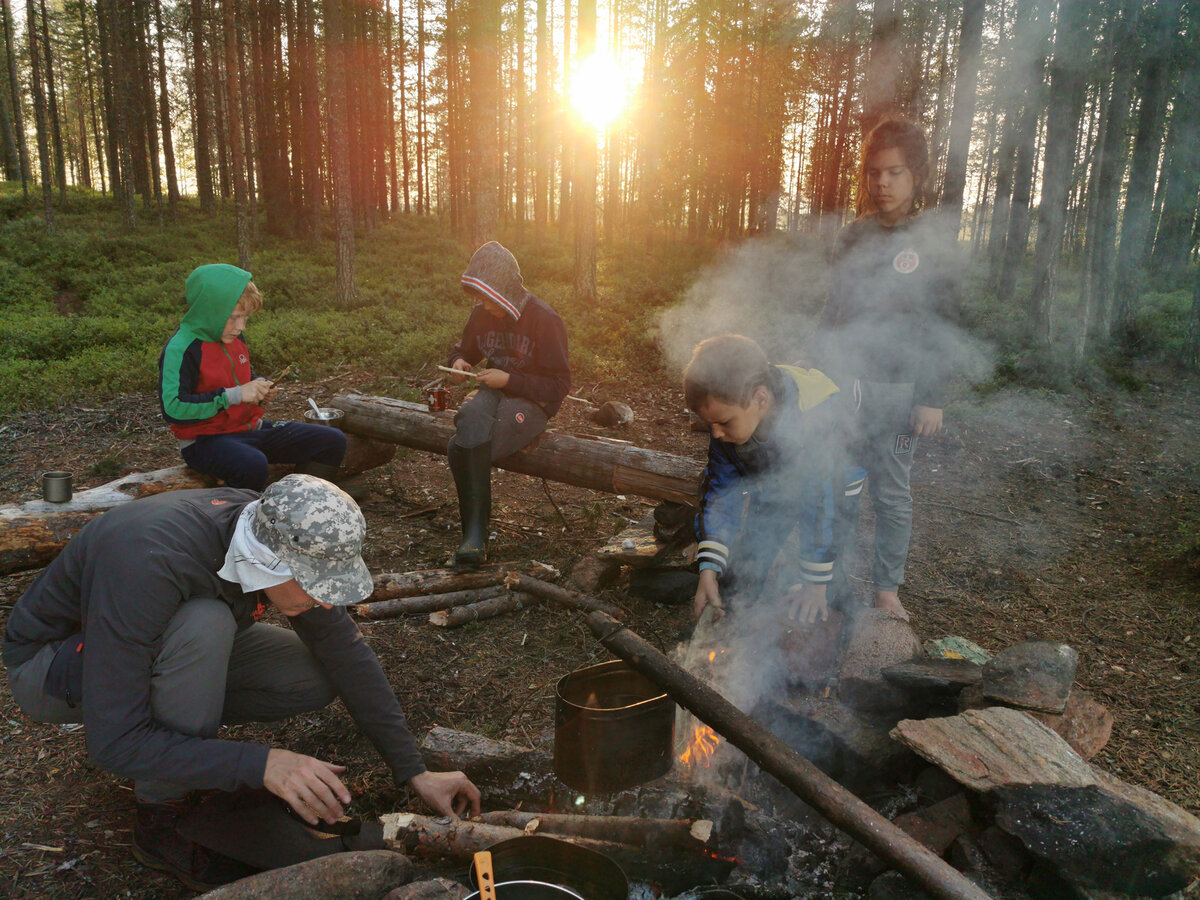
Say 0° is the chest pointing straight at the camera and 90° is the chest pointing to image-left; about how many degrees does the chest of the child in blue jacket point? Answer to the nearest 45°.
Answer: approximately 45°

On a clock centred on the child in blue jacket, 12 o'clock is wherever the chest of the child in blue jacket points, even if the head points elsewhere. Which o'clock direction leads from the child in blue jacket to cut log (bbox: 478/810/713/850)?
The cut log is roughly at 11 o'clock from the child in blue jacket.

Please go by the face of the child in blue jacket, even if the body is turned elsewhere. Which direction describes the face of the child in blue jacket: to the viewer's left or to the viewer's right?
to the viewer's left

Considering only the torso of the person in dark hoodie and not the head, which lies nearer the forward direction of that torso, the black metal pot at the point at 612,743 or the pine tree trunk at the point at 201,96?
the black metal pot

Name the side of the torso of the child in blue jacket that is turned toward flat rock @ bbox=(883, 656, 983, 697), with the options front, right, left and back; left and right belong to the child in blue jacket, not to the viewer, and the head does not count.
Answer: left

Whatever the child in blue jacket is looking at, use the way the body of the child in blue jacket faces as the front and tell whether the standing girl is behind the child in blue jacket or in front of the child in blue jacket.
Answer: behind
